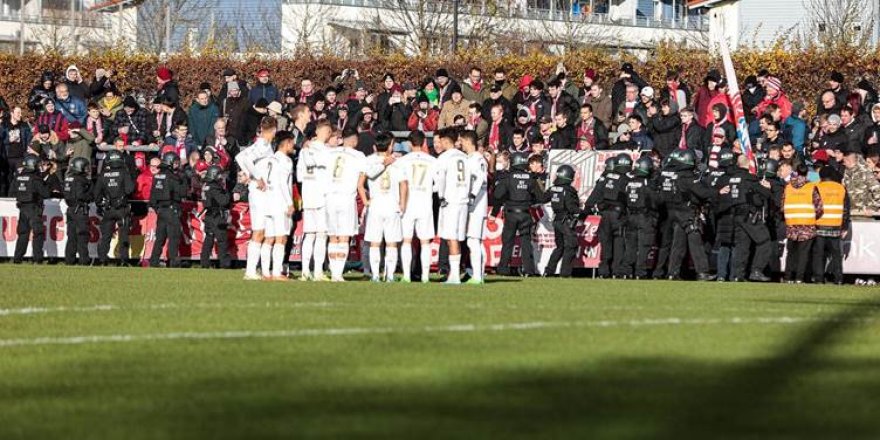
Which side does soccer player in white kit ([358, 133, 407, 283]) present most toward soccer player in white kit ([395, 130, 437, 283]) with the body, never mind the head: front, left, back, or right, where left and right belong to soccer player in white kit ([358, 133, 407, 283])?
right

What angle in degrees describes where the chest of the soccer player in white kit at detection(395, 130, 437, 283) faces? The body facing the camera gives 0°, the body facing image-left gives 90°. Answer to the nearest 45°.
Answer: approximately 180°

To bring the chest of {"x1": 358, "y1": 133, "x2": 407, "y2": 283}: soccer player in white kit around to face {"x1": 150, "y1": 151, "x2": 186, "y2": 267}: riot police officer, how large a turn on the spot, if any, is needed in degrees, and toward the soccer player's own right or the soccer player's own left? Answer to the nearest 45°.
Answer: approximately 45° to the soccer player's own left

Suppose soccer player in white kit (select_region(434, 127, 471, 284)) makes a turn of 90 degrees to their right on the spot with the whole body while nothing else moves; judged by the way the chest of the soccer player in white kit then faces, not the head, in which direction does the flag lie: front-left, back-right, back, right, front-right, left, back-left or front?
front

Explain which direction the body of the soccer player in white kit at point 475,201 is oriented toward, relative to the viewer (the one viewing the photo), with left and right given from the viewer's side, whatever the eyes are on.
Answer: facing to the left of the viewer

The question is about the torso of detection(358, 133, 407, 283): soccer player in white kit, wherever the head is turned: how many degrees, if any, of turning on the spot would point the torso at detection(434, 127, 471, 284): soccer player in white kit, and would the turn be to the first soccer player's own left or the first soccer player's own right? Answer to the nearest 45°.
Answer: approximately 90° to the first soccer player's own right

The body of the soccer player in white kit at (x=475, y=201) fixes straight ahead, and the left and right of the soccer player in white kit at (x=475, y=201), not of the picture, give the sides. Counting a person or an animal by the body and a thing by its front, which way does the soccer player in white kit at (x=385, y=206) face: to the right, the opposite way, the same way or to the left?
to the right

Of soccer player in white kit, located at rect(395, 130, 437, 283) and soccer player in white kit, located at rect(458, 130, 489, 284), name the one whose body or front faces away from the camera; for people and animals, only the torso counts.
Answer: soccer player in white kit, located at rect(395, 130, 437, 283)

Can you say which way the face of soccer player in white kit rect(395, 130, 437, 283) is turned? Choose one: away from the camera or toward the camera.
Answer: away from the camera

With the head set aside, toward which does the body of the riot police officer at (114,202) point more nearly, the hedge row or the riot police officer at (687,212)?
the hedge row

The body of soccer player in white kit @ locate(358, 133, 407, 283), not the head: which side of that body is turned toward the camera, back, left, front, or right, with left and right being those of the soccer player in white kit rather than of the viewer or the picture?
back
